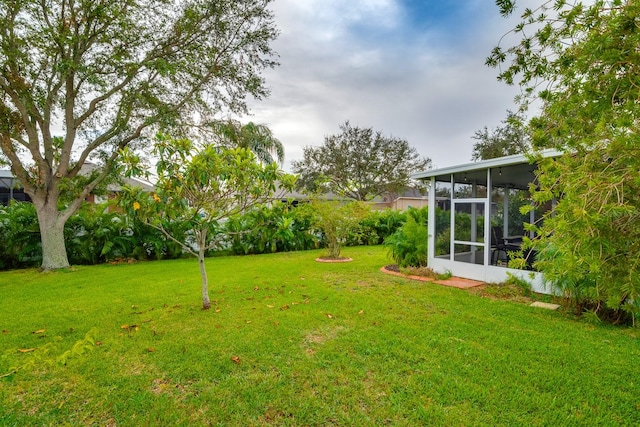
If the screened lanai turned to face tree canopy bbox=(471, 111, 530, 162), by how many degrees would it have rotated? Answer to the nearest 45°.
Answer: approximately 135° to its right

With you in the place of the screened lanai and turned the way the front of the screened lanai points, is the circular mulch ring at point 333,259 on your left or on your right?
on your right

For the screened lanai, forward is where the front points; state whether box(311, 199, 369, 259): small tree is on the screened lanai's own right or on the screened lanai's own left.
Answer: on the screened lanai's own right

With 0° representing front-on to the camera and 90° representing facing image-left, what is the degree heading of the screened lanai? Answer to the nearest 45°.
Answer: approximately 45°

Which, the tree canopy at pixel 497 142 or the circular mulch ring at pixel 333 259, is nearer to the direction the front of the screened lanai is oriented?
the circular mulch ring

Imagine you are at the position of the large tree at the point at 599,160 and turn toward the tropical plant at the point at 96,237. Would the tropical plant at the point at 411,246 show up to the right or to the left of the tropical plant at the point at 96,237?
right

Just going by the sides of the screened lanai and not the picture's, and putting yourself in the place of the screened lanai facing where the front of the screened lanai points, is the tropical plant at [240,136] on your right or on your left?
on your right

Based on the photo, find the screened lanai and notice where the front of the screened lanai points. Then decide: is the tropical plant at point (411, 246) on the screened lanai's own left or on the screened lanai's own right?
on the screened lanai's own right

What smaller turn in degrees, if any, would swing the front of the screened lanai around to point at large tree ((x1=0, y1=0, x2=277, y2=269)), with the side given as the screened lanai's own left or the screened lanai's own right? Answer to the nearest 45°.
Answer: approximately 45° to the screened lanai's own right

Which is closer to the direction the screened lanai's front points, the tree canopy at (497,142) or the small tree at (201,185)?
the small tree
